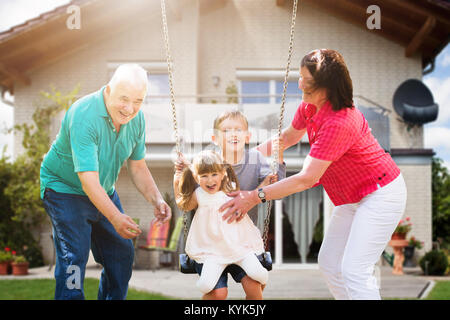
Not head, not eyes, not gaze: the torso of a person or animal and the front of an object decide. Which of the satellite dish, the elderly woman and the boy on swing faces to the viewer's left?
the elderly woman

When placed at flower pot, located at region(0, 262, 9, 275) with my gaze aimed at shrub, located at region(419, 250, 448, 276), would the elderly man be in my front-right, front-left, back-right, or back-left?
front-right

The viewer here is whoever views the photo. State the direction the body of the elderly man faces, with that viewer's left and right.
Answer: facing the viewer and to the right of the viewer

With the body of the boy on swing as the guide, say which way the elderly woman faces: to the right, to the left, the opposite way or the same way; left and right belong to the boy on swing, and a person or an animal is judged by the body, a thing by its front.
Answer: to the right

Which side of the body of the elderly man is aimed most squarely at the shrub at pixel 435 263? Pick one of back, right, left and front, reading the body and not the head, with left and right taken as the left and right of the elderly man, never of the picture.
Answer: left

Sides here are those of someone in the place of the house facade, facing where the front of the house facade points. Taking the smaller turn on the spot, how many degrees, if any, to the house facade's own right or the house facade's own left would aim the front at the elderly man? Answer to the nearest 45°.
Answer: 0° — it already faces them

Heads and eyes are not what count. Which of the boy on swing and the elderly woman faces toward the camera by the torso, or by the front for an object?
the boy on swing

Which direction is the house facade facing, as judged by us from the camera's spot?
facing the viewer

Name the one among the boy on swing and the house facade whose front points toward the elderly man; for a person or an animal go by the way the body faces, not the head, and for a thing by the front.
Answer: the house facade

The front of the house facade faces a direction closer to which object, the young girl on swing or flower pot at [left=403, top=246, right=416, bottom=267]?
the young girl on swing

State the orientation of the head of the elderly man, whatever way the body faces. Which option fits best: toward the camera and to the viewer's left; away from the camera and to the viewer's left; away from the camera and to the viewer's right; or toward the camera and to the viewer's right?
toward the camera and to the viewer's right

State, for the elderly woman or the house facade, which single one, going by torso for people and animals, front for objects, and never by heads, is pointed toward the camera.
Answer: the house facade
